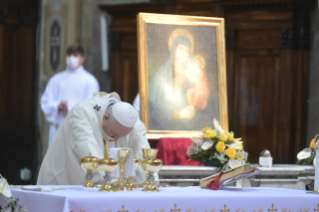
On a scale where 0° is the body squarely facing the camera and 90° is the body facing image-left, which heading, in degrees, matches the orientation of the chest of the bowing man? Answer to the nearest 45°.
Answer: approximately 315°

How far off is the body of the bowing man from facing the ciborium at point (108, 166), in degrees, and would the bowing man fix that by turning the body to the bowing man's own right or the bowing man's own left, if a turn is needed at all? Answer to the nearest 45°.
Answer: approximately 45° to the bowing man's own right

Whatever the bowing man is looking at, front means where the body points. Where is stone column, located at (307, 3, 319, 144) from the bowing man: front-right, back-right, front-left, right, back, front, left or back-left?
left

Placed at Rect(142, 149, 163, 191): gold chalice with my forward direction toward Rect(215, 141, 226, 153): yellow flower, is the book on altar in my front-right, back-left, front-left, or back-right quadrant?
front-right

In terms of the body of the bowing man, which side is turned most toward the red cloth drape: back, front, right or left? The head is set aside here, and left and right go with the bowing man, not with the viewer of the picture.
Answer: left

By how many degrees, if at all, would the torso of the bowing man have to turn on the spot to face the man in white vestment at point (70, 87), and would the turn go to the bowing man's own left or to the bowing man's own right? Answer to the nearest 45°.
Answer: approximately 135° to the bowing man's own left

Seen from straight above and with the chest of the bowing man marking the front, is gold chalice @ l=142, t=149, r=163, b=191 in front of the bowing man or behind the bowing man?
in front

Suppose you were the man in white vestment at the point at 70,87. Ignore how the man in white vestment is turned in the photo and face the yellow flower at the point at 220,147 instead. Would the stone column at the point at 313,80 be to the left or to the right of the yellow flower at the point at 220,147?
left

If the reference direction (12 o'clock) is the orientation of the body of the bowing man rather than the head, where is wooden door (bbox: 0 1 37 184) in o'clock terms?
The wooden door is roughly at 7 o'clock from the bowing man.

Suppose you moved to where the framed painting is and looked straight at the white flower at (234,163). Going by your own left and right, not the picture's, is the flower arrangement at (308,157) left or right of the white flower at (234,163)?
left

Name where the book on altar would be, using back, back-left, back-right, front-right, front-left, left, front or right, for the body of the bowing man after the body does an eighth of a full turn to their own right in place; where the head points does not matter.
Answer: front-left

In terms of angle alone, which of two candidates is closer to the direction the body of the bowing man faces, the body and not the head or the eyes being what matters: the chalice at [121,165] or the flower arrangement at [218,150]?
the chalice

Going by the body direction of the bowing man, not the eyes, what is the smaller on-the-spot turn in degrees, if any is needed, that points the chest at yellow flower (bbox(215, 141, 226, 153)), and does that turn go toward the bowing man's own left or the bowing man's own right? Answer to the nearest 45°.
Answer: approximately 90° to the bowing man's own left

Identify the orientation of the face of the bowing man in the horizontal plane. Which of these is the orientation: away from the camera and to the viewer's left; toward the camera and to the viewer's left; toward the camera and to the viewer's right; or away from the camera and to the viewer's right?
toward the camera and to the viewer's right
